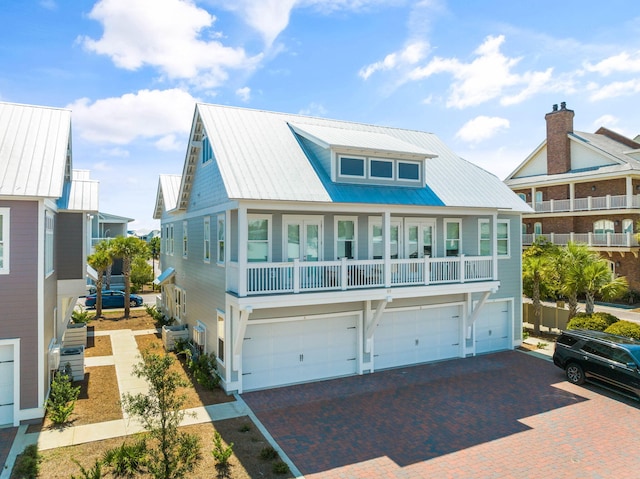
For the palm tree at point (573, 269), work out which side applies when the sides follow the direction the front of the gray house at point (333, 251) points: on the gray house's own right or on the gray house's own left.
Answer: on the gray house's own left

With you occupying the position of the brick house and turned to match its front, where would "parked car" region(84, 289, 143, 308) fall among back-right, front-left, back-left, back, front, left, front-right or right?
front-right

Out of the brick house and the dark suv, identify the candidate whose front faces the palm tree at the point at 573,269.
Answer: the brick house

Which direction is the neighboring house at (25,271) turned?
toward the camera

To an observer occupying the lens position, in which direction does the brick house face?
facing the viewer

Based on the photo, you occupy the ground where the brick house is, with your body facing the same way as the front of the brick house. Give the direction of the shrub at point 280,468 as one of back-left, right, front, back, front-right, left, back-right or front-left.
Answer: front

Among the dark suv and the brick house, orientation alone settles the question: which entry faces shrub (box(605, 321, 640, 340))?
the brick house

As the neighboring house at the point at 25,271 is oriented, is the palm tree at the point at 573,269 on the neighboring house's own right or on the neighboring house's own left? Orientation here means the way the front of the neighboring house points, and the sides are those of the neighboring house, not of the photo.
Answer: on the neighboring house's own left

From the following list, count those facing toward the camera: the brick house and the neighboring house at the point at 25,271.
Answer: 2

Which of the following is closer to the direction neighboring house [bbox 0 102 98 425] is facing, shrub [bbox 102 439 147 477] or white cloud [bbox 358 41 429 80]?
the shrub

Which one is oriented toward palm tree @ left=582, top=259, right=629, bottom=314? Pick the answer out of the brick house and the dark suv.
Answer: the brick house
